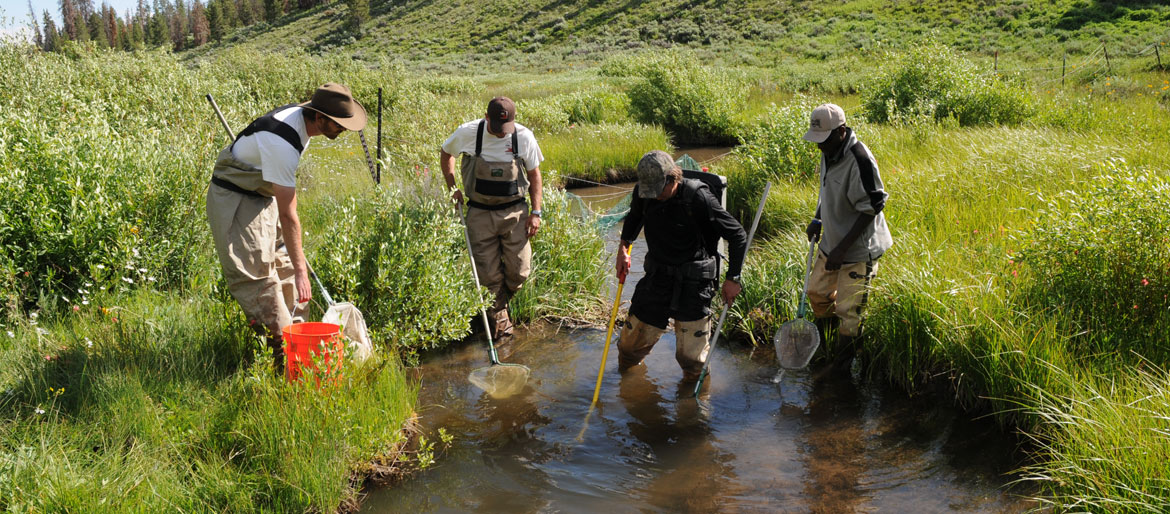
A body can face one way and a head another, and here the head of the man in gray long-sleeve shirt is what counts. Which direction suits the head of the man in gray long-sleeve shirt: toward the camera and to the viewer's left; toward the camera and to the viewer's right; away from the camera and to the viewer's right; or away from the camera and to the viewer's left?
toward the camera and to the viewer's left

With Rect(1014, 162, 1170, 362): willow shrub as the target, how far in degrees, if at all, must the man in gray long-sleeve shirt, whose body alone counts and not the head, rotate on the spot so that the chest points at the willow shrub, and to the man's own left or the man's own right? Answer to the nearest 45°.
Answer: approximately 135° to the man's own left

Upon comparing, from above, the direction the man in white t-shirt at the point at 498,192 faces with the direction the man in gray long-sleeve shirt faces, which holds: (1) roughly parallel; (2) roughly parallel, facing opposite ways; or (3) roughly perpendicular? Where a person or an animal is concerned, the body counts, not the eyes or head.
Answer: roughly perpendicular

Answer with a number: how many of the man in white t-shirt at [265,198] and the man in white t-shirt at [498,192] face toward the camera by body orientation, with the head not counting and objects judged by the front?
1

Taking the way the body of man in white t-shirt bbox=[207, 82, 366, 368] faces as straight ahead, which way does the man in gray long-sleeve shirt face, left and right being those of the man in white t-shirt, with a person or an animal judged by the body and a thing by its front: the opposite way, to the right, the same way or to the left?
the opposite way

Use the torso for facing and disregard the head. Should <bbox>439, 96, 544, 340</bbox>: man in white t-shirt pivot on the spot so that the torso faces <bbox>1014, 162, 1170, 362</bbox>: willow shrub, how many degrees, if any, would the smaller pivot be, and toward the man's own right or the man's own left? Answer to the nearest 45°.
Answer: approximately 45° to the man's own left

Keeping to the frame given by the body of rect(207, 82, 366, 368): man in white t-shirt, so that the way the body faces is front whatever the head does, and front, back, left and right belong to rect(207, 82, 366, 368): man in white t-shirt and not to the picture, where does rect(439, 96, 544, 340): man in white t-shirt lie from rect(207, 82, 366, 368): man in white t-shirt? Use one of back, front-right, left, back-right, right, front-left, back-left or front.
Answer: front-left

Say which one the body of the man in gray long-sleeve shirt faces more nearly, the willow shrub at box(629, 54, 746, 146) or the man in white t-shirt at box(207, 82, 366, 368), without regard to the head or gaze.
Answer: the man in white t-shirt

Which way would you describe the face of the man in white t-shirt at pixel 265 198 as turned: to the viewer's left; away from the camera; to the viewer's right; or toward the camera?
to the viewer's right

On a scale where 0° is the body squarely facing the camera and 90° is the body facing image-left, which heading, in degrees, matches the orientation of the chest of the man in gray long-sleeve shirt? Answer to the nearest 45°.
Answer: approximately 45°

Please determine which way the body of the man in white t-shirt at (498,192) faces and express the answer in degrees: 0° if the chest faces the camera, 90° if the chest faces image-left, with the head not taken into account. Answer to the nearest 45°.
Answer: approximately 0°

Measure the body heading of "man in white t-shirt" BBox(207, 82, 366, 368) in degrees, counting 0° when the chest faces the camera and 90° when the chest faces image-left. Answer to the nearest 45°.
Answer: approximately 270°
